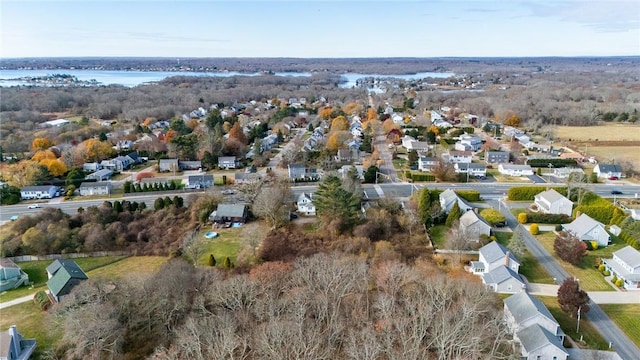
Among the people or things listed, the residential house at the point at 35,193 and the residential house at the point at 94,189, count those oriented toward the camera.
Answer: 2

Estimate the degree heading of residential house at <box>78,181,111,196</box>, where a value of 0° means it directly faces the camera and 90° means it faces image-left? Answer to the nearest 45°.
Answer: approximately 0°

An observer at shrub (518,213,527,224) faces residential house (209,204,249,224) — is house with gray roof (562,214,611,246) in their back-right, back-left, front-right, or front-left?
back-left

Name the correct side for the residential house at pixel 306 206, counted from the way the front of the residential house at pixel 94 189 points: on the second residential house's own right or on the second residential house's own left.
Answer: on the second residential house's own left

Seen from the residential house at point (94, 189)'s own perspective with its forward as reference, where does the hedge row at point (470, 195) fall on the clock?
The hedge row is roughly at 10 o'clock from the residential house.

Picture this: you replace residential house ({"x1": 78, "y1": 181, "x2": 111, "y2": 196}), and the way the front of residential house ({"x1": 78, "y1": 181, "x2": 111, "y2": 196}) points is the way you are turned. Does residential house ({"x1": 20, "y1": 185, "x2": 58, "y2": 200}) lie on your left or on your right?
on your right

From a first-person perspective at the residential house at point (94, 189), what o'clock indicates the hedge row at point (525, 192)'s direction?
The hedge row is roughly at 10 o'clock from the residential house.
